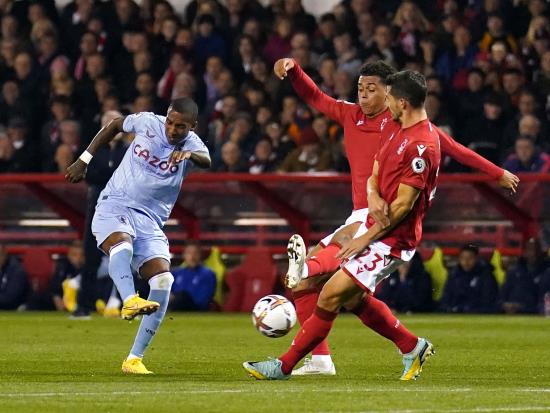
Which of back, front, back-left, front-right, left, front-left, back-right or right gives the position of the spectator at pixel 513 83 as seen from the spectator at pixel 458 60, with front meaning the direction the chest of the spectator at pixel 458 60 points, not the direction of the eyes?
front-left

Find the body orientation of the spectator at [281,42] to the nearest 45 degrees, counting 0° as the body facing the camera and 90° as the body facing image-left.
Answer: approximately 0°

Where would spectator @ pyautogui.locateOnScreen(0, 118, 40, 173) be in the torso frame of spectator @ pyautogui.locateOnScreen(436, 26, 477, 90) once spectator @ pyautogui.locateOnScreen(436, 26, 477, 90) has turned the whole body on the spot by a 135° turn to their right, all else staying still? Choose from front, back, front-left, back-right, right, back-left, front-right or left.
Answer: front-left

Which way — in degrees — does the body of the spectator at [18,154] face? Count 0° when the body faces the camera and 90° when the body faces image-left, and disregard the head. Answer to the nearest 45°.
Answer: approximately 0°

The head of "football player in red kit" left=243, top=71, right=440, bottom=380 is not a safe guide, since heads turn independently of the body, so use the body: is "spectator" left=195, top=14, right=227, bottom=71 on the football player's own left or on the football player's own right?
on the football player's own right
